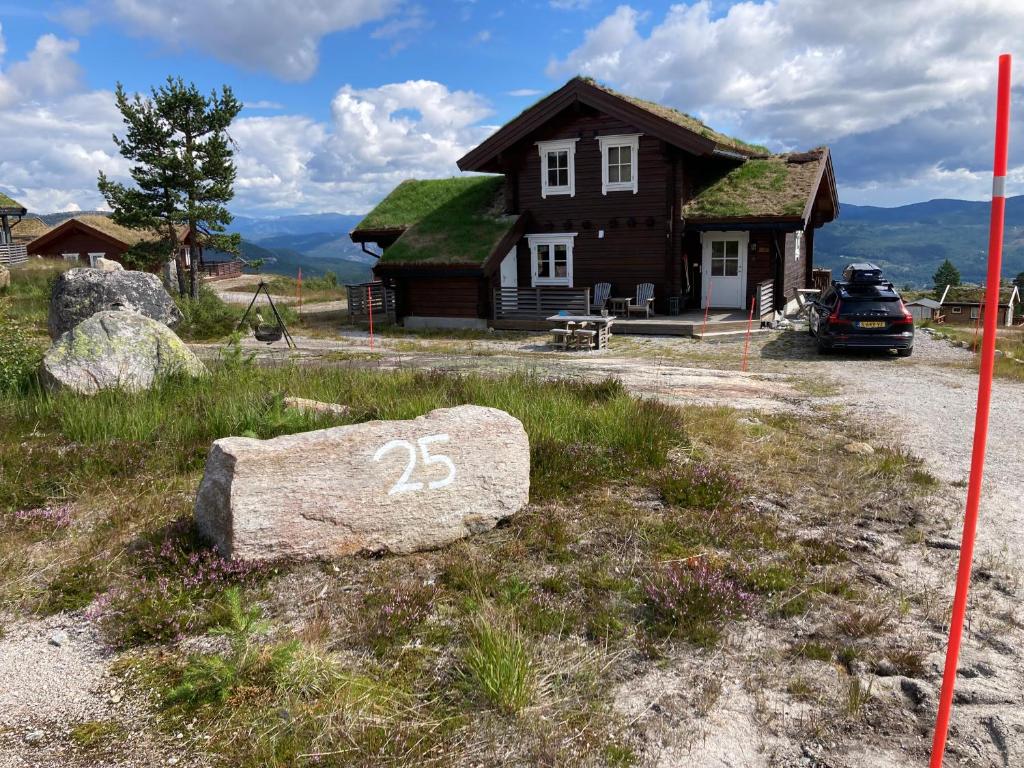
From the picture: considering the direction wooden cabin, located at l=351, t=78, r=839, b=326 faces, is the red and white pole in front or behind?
in front

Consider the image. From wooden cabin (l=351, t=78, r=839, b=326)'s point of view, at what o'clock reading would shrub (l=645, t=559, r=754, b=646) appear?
The shrub is roughly at 12 o'clock from the wooden cabin.

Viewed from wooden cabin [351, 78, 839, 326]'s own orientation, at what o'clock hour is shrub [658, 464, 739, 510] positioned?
The shrub is roughly at 12 o'clock from the wooden cabin.

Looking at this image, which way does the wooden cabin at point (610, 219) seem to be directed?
toward the camera

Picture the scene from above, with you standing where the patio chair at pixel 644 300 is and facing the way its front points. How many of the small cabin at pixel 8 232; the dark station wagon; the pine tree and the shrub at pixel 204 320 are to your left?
1

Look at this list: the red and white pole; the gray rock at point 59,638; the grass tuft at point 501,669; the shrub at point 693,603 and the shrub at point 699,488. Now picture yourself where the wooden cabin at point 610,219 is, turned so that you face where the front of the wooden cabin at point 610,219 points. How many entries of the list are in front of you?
5

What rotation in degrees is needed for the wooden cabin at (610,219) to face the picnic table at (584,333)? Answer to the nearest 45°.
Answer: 0° — it already faces it

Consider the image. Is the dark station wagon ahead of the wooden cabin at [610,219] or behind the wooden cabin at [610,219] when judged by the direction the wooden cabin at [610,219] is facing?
ahead

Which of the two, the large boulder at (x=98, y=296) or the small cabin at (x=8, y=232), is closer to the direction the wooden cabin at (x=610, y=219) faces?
the large boulder

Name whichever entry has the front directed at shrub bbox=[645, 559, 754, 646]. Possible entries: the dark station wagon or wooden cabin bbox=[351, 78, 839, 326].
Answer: the wooden cabin

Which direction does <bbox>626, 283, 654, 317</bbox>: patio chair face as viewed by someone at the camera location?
facing the viewer and to the left of the viewer
